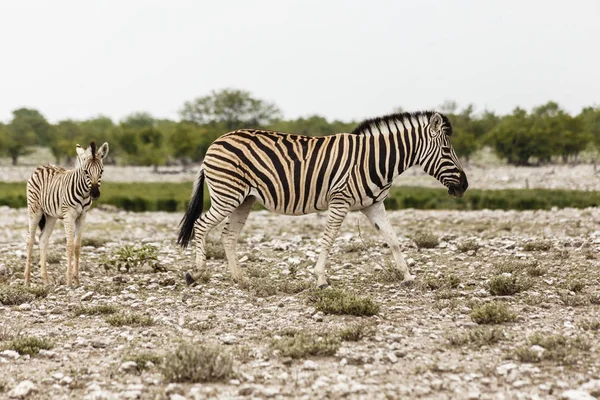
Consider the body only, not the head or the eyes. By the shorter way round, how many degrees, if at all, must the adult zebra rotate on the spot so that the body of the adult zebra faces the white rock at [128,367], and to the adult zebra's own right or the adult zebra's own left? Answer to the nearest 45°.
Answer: approximately 135° to the adult zebra's own right

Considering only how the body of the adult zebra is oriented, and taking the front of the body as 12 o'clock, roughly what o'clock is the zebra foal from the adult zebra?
The zebra foal is roughly at 6 o'clock from the adult zebra.

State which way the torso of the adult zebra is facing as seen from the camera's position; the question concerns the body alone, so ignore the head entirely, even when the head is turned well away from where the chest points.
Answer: to the viewer's right

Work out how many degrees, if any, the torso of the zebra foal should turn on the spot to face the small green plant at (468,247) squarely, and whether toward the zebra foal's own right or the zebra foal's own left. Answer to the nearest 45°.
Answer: approximately 45° to the zebra foal's own left

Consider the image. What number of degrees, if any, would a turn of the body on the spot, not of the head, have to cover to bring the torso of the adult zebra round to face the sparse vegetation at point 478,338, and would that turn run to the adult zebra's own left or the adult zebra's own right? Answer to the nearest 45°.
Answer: approximately 45° to the adult zebra's own right

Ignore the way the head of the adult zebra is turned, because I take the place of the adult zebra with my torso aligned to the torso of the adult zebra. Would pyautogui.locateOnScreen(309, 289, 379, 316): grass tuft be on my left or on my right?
on my right

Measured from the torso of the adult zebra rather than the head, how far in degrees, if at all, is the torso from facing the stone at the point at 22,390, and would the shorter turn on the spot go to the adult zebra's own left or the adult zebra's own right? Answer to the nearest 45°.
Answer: approximately 135° to the adult zebra's own right

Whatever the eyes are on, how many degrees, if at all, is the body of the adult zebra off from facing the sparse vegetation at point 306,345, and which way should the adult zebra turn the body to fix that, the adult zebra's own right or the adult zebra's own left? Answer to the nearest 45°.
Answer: approximately 90° to the adult zebra's own right

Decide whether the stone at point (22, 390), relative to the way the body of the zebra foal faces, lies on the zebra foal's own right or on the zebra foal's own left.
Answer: on the zebra foal's own right

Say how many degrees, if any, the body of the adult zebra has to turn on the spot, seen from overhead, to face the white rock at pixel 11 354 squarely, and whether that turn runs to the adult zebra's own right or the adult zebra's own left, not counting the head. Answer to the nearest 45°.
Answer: approximately 135° to the adult zebra's own right

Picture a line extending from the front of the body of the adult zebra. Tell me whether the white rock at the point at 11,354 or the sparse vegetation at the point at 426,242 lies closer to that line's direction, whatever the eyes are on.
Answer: the sparse vegetation

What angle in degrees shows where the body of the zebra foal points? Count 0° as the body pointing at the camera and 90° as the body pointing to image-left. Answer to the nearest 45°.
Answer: approximately 315°
